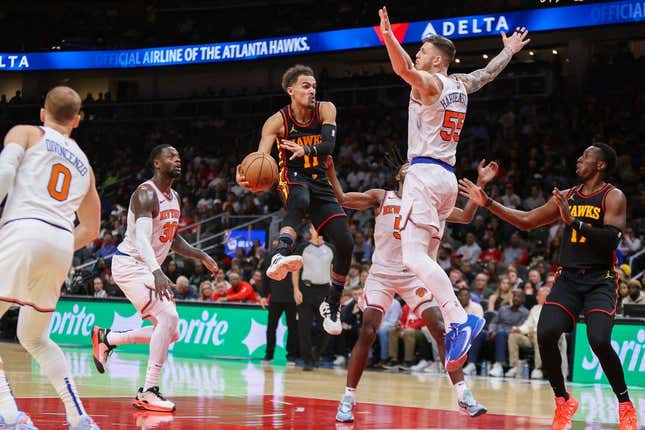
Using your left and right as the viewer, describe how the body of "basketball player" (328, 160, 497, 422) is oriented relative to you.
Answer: facing the viewer

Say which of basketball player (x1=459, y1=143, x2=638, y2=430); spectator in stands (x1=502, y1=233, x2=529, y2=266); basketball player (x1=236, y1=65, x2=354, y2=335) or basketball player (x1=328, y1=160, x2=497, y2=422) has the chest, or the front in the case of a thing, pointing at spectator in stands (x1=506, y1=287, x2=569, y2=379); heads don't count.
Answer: spectator in stands (x1=502, y1=233, x2=529, y2=266)

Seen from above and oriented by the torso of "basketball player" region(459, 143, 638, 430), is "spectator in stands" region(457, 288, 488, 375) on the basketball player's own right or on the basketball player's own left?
on the basketball player's own right

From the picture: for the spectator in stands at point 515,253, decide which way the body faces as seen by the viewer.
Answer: toward the camera

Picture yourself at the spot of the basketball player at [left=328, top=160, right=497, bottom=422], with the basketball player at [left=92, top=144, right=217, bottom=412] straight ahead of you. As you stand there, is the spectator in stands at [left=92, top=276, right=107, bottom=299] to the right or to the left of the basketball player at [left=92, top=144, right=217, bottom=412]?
right

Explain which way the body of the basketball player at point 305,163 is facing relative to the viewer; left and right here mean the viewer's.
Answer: facing the viewer and to the right of the viewer

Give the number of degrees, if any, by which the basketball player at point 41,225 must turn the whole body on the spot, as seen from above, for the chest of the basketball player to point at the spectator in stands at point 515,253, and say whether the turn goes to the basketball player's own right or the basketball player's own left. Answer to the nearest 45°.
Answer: approximately 45° to the basketball player's own right

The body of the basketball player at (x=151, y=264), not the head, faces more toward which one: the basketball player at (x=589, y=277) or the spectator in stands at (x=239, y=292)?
the basketball player

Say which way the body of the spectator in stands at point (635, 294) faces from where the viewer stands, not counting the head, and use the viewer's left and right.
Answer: facing the viewer and to the left of the viewer

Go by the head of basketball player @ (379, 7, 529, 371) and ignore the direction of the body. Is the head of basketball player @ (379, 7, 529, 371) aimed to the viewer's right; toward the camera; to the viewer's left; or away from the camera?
to the viewer's left

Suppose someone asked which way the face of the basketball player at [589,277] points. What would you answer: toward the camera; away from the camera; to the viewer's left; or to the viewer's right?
to the viewer's left

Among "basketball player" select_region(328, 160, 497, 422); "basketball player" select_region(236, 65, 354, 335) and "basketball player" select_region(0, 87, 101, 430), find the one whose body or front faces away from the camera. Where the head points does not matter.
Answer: "basketball player" select_region(0, 87, 101, 430)

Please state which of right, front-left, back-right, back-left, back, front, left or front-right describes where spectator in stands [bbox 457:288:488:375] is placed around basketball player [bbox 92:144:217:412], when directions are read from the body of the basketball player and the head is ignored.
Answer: left

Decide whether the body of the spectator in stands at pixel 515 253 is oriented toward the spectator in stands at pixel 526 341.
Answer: yes

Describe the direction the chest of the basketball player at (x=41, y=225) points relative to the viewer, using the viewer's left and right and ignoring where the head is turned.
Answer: facing away from the viewer

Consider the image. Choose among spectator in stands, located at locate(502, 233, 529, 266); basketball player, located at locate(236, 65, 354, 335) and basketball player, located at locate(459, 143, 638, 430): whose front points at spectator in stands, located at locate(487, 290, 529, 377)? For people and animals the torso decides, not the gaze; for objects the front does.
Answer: spectator in stands, located at locate(502, 233, 529, 266)

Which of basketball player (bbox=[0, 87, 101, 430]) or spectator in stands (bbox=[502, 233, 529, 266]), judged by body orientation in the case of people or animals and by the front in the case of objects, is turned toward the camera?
the spectator in stands

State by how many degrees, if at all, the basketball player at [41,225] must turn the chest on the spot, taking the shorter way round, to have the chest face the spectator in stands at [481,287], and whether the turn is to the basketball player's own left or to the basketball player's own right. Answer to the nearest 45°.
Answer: approximately 45° to the basketball player's own right

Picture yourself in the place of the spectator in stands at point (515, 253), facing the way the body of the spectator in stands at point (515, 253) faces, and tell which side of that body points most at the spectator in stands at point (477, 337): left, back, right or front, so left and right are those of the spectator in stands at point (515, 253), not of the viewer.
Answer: front
